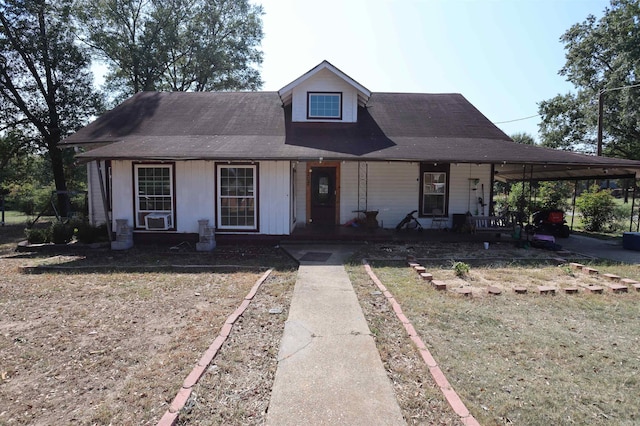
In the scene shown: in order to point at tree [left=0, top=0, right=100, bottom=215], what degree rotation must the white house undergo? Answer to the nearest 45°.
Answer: approximately 90° to its right

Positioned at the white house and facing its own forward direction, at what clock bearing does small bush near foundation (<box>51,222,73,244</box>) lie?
The small bush near foundation is roughly at 2 o'clock from the white house.

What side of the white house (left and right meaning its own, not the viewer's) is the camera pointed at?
front

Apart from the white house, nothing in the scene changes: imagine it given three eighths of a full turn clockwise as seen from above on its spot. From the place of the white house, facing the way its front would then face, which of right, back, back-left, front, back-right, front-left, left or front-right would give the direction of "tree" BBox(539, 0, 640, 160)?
right

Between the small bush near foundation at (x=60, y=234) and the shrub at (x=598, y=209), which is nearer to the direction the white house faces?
the small bush near foundation

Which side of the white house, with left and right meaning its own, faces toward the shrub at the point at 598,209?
left

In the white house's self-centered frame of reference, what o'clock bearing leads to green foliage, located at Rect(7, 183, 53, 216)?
The green foliage is roughly at 4 o'clock from the white house.
